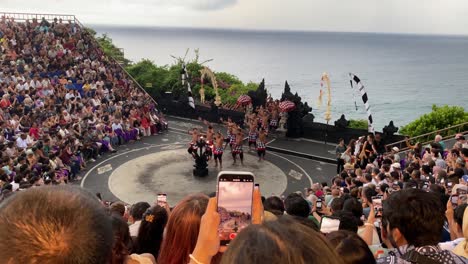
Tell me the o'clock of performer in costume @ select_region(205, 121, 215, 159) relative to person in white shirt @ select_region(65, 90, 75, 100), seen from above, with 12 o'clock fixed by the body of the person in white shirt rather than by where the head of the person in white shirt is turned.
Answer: The performer in costume is roughly at 12 o'clock from the person in white shirt.

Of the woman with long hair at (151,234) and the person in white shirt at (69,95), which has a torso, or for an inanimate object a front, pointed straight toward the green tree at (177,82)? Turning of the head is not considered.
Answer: the woman with long hair

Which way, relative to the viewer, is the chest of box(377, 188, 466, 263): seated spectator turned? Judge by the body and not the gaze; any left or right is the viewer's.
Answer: facing away from the viewer and to the left of the viewer

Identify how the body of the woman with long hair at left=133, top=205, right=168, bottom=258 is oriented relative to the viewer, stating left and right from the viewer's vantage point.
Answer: facing away from the viewer

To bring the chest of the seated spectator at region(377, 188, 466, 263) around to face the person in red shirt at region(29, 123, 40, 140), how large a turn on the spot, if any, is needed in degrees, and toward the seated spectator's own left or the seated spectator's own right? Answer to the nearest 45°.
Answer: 0° — they already face them

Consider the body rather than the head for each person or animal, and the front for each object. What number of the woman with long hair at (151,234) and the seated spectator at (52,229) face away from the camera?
2

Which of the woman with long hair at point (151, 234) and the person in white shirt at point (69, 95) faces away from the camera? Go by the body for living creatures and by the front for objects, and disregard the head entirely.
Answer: the woman with long hair

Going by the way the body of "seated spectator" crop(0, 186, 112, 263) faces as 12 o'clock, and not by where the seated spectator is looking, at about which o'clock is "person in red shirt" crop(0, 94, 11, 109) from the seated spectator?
The person in red shirt is roughly at 12 o'clock from the seated spectator.

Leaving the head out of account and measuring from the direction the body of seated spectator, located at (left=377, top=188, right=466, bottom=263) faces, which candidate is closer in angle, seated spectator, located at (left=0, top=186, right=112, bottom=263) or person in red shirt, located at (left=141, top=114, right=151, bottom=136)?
the person in red shirt

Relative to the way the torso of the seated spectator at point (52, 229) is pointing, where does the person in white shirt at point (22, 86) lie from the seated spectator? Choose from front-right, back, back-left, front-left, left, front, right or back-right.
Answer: front

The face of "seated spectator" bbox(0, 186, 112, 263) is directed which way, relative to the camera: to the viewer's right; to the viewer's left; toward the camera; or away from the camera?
away from the camera

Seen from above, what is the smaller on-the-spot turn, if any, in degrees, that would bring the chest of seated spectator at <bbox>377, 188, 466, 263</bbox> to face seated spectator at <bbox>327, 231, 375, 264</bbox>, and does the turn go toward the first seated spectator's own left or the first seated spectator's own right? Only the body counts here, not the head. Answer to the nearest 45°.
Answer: approximately 90° to the first seated spectator's own left

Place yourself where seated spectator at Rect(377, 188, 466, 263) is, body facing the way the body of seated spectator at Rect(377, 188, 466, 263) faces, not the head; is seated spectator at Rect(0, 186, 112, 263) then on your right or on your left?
on your left

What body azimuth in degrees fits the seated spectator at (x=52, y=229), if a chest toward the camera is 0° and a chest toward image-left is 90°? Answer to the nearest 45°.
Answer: approximately 180°

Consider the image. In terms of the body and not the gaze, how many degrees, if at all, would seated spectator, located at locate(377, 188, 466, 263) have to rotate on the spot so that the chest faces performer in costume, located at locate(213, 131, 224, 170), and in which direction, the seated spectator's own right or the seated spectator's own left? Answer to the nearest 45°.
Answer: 0° — they already face them

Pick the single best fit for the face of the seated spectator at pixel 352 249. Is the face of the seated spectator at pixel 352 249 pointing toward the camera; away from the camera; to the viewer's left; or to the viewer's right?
away from the camera

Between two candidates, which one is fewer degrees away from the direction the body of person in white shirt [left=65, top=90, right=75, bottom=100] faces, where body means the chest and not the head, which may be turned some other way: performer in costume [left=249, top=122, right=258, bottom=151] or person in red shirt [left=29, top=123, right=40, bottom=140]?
the performer in costume

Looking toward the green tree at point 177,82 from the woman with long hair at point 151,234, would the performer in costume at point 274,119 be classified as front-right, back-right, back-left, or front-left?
front-right

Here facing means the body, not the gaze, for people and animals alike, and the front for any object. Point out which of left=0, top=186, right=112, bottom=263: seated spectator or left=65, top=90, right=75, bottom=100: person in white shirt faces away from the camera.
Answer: the seated spectator

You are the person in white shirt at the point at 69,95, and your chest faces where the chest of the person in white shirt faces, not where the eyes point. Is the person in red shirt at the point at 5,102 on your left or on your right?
on your right
